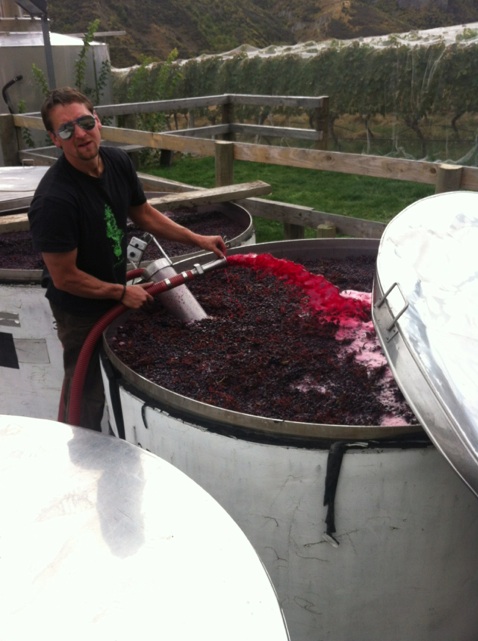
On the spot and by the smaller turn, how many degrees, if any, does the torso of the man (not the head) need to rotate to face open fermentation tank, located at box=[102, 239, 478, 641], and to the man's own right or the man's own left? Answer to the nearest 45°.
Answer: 0° — they already face it

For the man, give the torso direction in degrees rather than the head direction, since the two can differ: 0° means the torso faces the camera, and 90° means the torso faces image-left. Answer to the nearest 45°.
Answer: approximately 315°

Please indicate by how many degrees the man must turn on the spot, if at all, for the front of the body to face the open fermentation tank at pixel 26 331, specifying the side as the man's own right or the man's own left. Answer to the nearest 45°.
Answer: approximately 180°

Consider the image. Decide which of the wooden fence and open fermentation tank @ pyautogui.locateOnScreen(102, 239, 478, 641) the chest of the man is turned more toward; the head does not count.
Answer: the open fermentation tank
